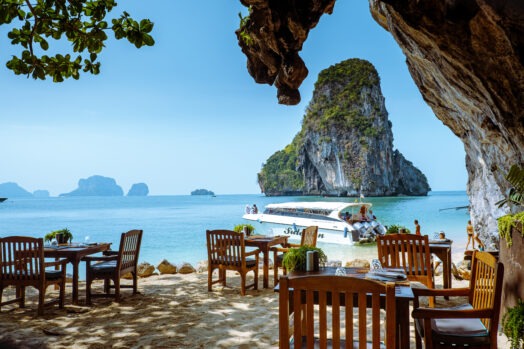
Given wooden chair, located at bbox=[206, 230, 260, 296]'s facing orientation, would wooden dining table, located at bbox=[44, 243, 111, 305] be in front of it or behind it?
behind

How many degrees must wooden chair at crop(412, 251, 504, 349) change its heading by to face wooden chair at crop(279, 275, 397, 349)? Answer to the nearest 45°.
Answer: approximately 45° to its left

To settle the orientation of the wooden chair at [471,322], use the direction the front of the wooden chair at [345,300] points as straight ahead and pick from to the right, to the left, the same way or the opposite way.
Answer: to the left

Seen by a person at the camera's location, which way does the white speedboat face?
facing away from the viewer and to the left of the viewer

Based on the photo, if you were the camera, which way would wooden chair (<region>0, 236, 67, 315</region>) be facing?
facing away from the viewer and to the right of the viewer

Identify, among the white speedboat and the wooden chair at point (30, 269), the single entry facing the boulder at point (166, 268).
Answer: the wooden chair

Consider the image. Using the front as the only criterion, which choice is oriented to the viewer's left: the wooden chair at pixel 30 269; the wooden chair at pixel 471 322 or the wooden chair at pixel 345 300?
the wooden chair at pixel 471 322

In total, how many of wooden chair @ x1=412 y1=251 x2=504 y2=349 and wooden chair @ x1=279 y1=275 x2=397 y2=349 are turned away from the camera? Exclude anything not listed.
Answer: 1

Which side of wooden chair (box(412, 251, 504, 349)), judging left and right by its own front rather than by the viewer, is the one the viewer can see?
left

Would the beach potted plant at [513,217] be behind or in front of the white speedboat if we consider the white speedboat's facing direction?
behind

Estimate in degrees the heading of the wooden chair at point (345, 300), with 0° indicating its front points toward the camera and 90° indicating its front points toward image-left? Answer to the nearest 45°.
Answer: approximately 180°

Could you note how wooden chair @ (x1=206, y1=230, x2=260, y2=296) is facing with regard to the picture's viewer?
facing away from the viewer and to the right of the viewer
